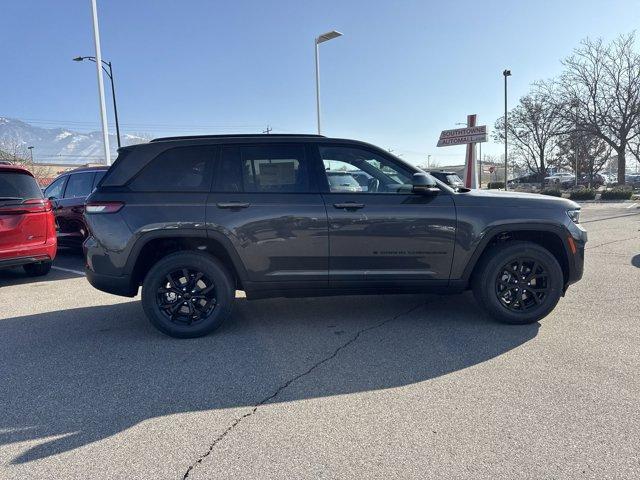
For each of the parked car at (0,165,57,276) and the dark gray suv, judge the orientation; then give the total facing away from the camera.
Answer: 1

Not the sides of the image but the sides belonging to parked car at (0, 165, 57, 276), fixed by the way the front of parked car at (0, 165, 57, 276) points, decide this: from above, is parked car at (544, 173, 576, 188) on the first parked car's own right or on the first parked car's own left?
on the first parked car's own right

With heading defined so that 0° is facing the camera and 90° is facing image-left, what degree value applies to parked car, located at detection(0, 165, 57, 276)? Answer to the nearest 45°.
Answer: approximately 180°

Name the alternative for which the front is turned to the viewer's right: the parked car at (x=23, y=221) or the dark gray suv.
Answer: the dark gray suv

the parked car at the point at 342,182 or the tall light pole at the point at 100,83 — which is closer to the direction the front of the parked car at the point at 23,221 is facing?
the tall light pole

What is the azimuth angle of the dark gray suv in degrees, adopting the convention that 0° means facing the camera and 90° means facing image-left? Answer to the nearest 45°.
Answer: approximately 270°

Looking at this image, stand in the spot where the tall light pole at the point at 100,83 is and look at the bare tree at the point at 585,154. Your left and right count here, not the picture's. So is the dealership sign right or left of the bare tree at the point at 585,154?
right

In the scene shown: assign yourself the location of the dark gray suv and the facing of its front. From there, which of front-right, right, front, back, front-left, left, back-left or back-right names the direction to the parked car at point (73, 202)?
back-left

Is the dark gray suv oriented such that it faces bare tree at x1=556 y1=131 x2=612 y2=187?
no

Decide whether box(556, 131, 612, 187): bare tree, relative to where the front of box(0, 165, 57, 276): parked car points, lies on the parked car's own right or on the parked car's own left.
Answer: on the parked car's own right

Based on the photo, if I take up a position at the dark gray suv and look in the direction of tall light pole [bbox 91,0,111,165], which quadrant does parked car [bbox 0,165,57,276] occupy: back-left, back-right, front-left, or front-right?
front-left

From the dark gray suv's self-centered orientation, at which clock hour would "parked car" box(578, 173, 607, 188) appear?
The parked car is roughly at 10 o'clock from the dark gray suv.

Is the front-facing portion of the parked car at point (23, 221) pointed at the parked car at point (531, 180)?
no

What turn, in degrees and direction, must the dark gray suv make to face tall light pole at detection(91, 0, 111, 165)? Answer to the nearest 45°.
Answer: approximately 135° to its left
